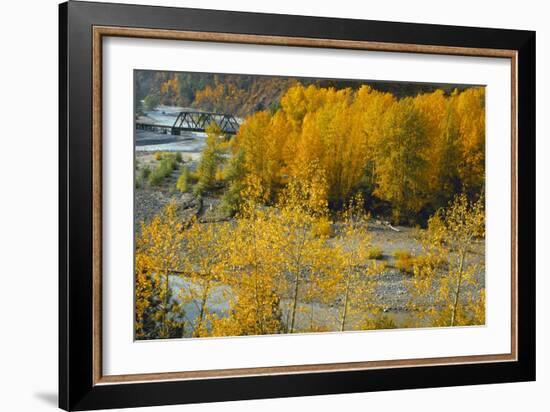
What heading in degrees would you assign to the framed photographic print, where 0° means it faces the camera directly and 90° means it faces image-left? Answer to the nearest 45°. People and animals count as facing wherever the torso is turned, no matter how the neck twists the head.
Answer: approximately 315°
